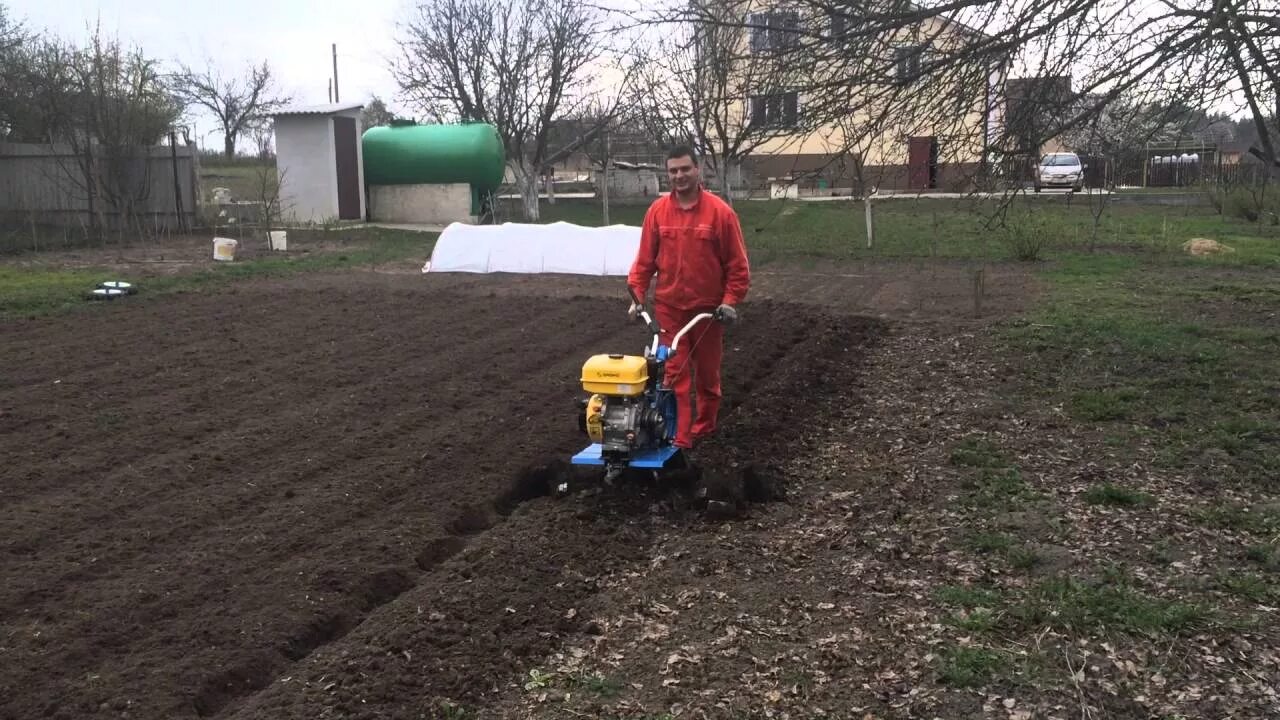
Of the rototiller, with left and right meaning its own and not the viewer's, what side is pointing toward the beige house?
back

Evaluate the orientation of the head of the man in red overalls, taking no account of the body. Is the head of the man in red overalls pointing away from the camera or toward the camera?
toward the camera

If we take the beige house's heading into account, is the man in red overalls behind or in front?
in front

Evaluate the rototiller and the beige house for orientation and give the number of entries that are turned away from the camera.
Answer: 0

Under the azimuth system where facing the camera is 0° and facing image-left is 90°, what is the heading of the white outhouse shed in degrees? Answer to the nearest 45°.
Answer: approximately 315°

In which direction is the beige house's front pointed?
toward the camera

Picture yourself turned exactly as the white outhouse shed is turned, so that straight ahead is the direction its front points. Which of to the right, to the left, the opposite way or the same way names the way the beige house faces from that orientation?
to the right

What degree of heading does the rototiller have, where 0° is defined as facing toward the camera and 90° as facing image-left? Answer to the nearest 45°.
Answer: approximately 45°

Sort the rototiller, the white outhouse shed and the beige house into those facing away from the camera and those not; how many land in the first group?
0

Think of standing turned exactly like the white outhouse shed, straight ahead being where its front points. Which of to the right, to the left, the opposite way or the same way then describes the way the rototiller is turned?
to the right

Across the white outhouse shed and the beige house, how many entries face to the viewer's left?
0

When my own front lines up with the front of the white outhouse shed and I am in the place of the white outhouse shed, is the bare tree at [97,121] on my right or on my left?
on my right

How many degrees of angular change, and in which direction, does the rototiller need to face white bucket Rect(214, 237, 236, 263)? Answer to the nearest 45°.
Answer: approximately 90° to its right

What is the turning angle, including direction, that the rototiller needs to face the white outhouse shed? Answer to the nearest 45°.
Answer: approximately 135° to its right
